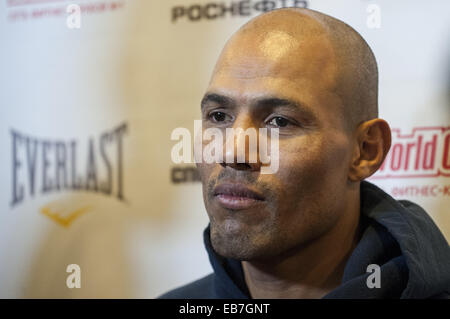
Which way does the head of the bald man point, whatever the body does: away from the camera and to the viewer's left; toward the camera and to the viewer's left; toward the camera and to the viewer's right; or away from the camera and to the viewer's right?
toward the camera and to the viewer's left

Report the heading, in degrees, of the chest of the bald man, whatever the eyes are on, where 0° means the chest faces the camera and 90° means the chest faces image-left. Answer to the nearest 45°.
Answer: approximately 45°
